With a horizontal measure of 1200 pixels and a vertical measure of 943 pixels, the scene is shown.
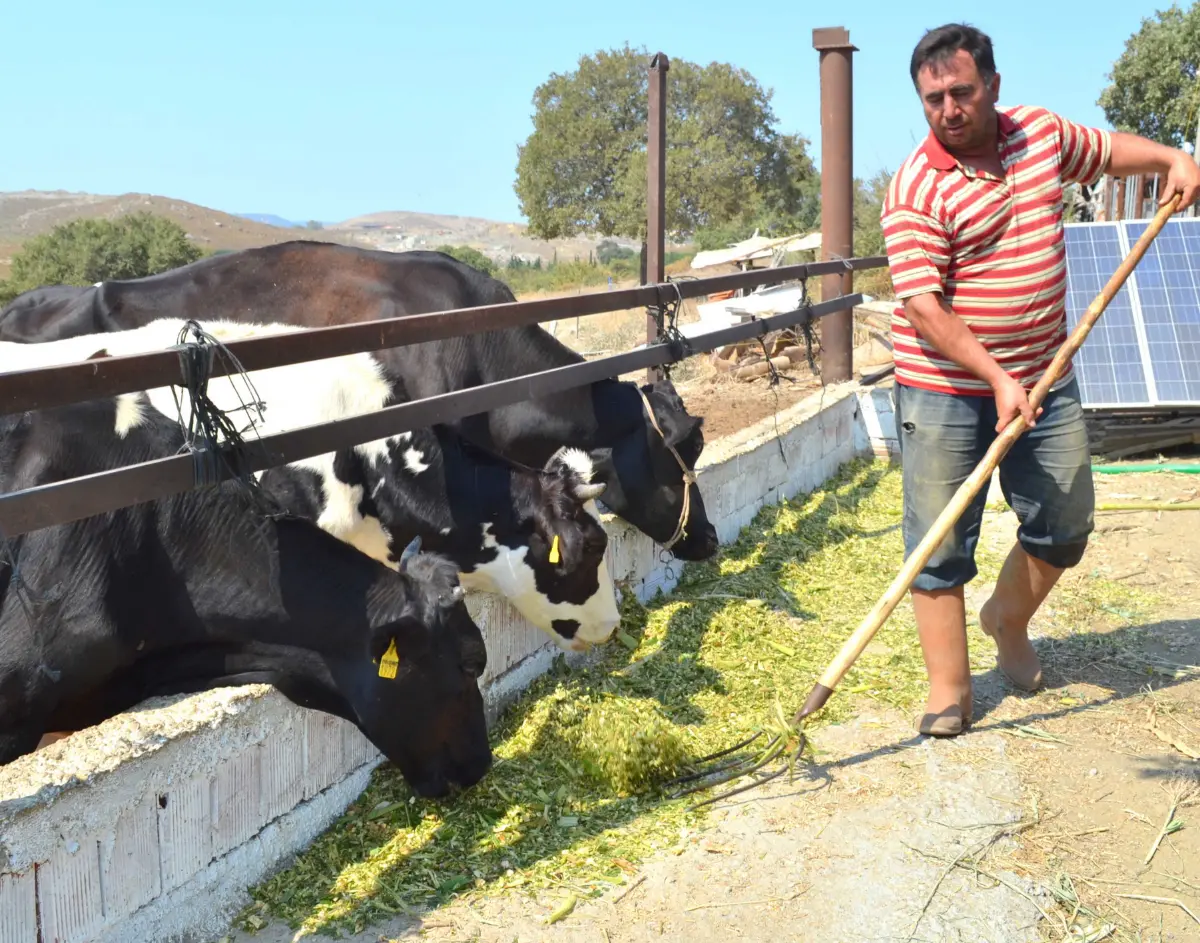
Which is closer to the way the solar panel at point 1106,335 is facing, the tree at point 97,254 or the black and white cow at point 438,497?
the black and white cow

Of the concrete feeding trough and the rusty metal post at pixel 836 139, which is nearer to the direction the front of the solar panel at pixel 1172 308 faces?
the concrete feeding trough

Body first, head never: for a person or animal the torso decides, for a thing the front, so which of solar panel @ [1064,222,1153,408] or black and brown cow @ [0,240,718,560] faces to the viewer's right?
the black and brown cow

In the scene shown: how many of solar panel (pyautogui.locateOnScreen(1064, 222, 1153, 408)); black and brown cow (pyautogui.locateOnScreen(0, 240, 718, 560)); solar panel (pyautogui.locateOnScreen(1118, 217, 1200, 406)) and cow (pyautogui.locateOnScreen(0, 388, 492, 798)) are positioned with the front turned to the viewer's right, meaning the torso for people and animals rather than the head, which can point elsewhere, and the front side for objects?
2

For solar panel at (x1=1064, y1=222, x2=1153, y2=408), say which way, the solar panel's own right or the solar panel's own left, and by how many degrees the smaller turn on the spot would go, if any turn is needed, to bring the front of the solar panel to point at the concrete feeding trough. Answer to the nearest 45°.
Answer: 0° — it already faces it

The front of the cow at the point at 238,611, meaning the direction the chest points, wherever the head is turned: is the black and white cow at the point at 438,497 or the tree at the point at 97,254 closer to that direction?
the black and white cow

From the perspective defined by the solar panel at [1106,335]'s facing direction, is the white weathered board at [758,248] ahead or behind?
behind

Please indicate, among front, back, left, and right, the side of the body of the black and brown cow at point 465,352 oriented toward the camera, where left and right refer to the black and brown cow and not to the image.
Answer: right

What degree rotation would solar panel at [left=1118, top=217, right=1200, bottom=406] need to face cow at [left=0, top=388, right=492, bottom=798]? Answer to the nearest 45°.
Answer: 0° — it already faces it

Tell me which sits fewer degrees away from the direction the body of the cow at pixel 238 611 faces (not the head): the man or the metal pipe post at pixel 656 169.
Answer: the man

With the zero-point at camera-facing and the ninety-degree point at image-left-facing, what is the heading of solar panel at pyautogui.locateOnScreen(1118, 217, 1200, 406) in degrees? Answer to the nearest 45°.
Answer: approximately 0°

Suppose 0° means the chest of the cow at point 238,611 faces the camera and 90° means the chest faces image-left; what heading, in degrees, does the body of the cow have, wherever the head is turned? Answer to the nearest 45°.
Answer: approximately 270°
